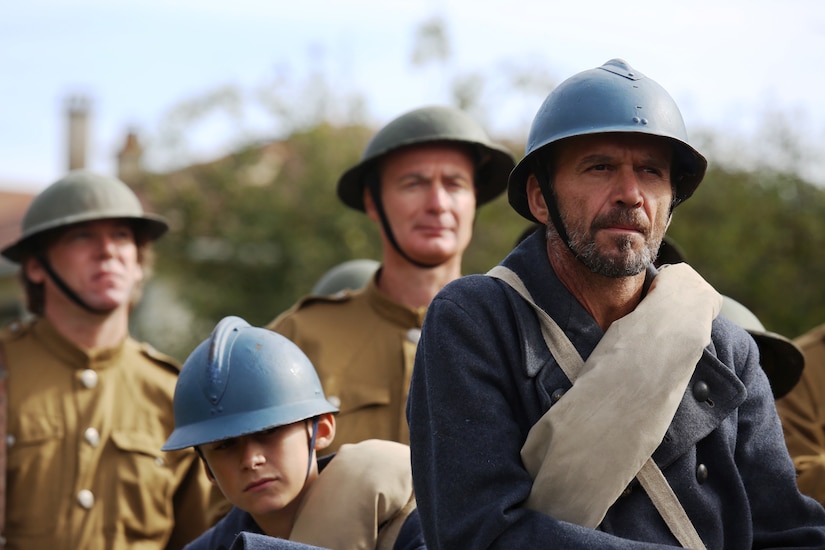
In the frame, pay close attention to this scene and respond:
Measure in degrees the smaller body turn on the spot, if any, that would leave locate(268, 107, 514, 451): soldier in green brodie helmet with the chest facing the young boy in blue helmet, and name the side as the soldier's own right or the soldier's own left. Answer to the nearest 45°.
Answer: approximately 45° to the soldier's own right

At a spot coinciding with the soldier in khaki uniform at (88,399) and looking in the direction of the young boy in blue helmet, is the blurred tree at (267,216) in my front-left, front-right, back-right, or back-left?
back-left

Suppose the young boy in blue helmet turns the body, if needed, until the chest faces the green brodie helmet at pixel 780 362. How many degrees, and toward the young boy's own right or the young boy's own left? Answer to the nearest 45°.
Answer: approximately 135° to the young boy's own left

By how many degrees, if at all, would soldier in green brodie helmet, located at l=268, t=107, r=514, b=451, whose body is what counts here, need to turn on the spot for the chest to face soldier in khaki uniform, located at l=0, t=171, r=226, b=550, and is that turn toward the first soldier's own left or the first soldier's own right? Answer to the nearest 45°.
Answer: approximately 135° to the first soldier's own right

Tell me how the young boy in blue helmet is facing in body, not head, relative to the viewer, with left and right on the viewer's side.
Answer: facing the viewer and to the left of the viewer

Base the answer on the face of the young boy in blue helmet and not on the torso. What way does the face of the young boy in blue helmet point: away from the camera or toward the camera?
toward the camera

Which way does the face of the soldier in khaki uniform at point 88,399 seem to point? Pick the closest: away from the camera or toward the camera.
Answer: toward the camera

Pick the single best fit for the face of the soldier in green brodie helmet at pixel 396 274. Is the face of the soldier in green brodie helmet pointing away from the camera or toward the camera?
toward the camera

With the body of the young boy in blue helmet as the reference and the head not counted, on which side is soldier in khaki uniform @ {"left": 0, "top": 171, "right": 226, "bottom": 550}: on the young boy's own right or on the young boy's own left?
on the young boy's own right

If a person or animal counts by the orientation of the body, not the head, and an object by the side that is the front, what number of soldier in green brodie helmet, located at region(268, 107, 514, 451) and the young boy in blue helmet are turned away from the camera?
0
